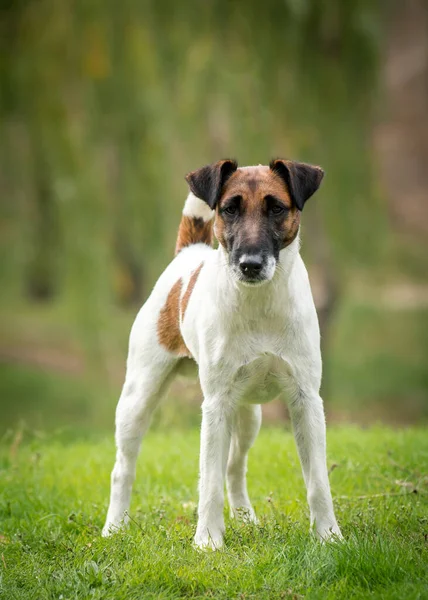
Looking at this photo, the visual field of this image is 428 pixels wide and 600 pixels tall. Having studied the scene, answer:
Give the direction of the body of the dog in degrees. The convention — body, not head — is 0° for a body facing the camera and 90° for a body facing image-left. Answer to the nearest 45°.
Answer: approximately 315°
